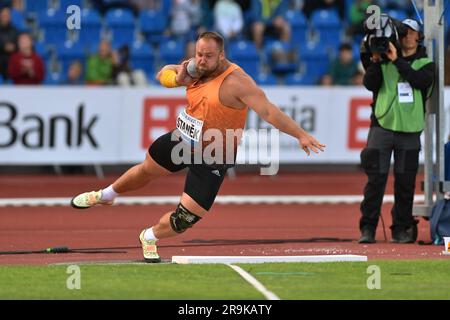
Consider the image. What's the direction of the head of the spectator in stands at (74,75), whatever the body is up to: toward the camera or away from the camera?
toward the camera

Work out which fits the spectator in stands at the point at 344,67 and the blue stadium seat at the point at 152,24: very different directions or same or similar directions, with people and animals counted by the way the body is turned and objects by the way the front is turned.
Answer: same or similar directions

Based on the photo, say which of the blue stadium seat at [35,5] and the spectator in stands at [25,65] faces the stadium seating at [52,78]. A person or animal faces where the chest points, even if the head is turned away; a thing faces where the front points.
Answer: the blue stadium seat

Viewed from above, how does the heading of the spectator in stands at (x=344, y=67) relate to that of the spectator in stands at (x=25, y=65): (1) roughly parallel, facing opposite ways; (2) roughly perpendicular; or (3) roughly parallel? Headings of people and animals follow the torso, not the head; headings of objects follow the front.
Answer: roughly parallel

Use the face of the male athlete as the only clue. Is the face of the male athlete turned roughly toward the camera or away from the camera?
toward the camera

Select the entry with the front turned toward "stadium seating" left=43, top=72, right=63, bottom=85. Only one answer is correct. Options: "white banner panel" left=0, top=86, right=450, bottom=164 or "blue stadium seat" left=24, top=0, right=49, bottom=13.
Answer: the blue stadium seat

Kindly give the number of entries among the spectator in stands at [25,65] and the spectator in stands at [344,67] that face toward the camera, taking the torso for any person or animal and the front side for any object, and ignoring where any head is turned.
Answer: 2

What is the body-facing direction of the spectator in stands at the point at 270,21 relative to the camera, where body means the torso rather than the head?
toward the camera

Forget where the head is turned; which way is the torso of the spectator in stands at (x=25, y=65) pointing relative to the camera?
toward the camera

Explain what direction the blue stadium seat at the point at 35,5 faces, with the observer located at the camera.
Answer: facing the viewer

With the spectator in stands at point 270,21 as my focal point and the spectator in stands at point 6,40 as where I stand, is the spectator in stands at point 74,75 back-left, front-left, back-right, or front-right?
front-right

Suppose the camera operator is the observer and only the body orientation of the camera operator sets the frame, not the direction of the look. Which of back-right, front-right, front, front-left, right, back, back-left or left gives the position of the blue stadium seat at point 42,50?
right

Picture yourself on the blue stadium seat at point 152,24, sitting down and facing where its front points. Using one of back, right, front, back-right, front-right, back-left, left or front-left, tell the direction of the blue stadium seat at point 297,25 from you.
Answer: left

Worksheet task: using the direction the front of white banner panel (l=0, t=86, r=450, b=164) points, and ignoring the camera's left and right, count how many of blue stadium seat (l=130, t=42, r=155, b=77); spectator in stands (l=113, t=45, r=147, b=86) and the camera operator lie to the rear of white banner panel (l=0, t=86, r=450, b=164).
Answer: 2

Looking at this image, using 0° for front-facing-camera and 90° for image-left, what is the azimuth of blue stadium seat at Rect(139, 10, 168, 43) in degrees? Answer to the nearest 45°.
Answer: approximately 0°

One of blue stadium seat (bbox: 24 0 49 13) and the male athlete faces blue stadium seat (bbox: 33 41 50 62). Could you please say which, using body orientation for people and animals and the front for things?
blue stadium seat (bbox: 24 0 49 13)
